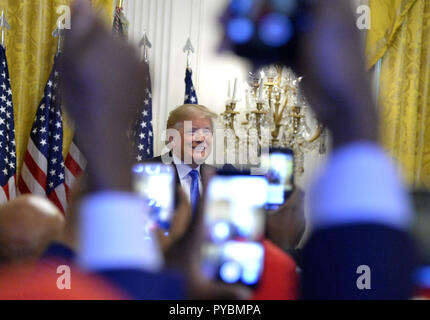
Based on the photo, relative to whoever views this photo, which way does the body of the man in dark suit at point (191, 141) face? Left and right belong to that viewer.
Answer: facing the viewer and to the right of the viewer

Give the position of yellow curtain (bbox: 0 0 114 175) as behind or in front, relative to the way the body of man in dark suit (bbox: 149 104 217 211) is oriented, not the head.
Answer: behind

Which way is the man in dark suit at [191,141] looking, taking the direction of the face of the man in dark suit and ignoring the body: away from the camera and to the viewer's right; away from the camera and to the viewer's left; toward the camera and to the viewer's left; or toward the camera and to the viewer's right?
toward the camera and to the viewer's right

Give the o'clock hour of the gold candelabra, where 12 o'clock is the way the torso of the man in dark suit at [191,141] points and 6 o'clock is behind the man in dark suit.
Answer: The gold candelabra is roughly at 8 o'clock from the man in dark suit.

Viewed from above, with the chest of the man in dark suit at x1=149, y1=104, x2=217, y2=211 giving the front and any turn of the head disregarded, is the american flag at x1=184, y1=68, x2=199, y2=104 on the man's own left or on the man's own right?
on the man's own left
